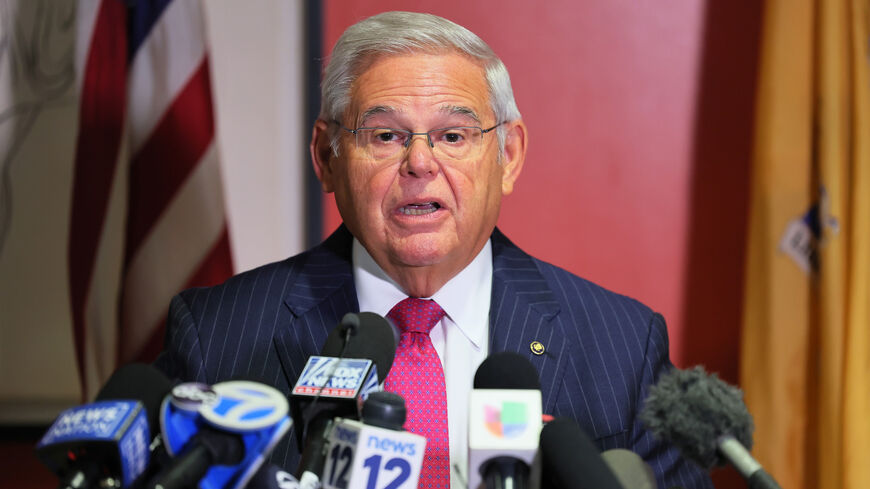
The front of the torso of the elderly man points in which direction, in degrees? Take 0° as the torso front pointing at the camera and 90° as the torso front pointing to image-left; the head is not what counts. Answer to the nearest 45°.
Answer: approximately 0°

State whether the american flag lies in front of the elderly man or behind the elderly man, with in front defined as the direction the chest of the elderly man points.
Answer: behind

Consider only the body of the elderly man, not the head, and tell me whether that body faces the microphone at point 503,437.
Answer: yes

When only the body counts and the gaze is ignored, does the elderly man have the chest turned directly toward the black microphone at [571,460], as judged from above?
yes

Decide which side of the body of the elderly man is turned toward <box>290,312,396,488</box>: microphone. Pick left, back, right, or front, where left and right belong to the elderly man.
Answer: front

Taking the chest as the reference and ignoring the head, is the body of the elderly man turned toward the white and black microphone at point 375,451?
yes

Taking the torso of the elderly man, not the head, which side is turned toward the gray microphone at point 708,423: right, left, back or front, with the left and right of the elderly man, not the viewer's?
front

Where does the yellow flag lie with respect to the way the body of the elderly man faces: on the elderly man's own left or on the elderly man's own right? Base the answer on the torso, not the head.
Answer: on the elderly man's own left

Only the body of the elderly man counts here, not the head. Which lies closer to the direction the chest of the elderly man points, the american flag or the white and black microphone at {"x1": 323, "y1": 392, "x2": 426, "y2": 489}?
the white and black microphone
